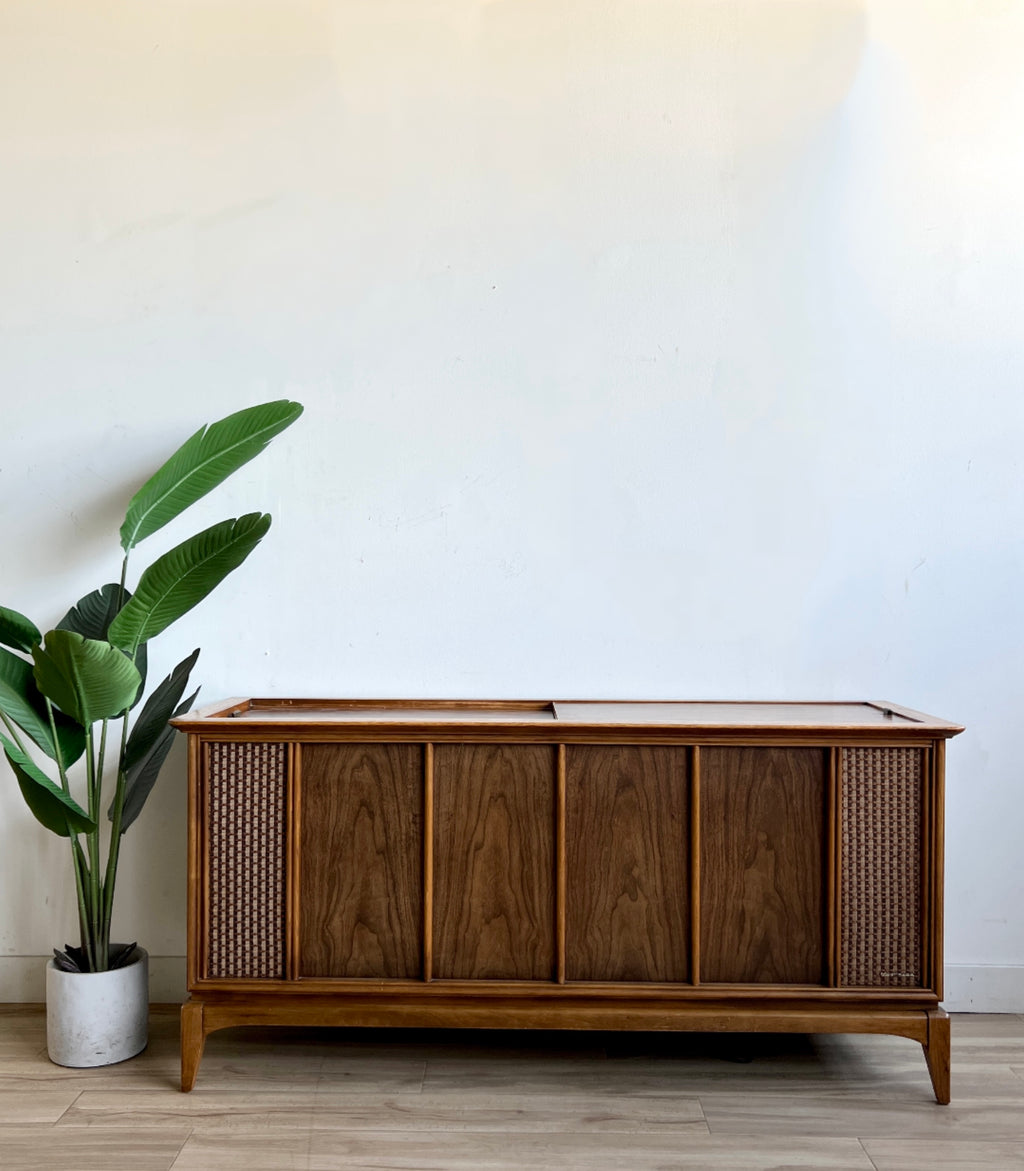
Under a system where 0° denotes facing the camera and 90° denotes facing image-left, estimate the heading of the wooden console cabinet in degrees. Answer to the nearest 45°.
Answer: approximately 0°
